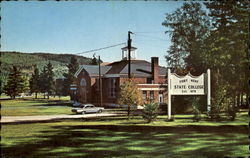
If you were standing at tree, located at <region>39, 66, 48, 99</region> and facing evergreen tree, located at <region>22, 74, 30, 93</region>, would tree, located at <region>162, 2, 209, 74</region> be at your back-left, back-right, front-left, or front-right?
back-left

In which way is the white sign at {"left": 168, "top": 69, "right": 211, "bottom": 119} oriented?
toward the camera

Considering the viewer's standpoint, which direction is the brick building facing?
facing the viewer and to the left of the viewer

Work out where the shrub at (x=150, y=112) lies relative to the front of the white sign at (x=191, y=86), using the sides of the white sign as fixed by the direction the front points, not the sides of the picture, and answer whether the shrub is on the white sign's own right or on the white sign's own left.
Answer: on the white sign's own right

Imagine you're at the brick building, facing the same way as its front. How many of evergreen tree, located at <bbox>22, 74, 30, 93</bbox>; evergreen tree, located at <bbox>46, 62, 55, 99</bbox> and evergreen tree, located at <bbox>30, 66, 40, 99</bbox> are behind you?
0
